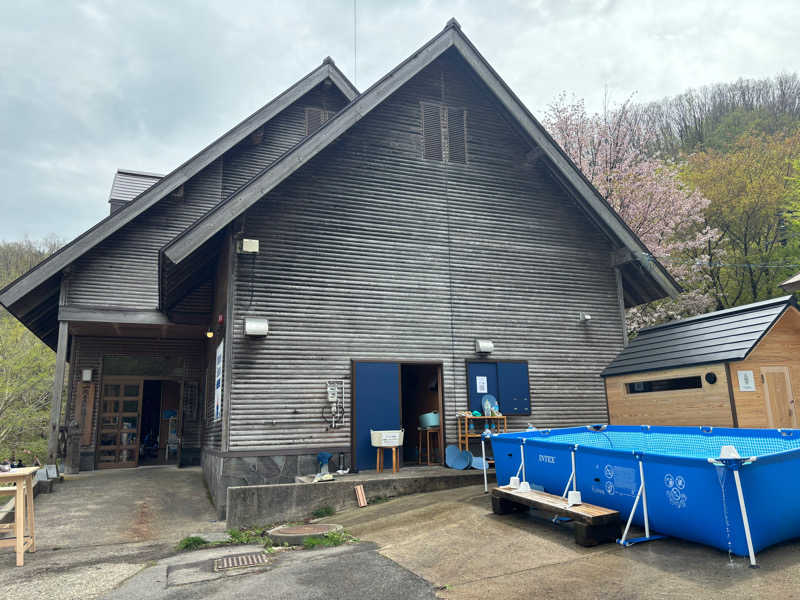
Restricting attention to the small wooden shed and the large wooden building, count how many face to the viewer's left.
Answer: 0

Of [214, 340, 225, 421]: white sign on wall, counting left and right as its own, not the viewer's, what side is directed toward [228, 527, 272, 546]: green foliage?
left

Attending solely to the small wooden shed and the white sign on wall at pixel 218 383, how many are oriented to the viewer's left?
1

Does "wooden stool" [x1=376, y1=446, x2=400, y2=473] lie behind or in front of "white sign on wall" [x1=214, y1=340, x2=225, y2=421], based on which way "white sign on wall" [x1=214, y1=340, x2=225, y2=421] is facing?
behind

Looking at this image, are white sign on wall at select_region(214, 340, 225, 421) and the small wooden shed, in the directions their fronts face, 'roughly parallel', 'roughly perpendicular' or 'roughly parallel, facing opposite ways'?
roughly perpendicular

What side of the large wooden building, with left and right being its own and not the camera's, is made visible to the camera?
front

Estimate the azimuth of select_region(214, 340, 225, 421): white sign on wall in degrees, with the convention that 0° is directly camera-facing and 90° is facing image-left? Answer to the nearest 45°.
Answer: approximately 90°

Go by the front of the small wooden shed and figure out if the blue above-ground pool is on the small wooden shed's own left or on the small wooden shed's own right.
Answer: on the small wooden shed's own right

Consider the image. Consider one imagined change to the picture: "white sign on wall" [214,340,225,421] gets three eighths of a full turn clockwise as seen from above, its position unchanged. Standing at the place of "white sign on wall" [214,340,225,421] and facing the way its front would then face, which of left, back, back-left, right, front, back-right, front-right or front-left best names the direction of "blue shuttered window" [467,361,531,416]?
front-right

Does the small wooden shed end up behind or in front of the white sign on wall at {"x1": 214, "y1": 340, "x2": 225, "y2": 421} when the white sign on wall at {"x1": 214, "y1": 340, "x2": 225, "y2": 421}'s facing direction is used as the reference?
behind

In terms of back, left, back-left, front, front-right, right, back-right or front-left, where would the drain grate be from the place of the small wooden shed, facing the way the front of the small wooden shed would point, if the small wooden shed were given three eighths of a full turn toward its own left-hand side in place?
back-left

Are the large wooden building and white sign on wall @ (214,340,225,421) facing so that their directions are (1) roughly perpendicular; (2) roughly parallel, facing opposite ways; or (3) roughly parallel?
roughly perpendicular

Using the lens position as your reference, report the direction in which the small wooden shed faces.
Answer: facing the viewer and to the right of the viewer
